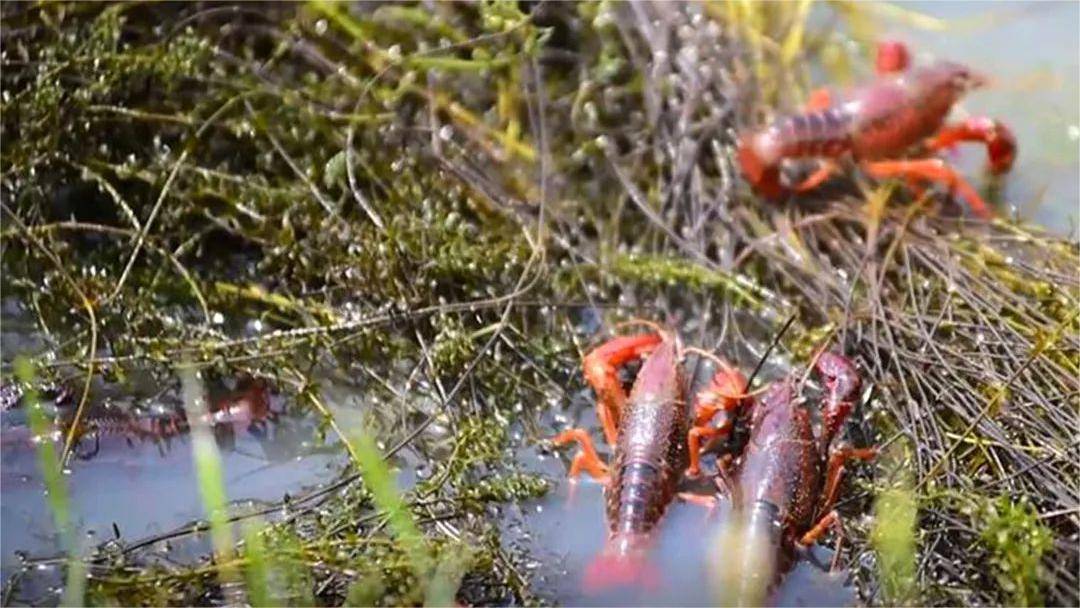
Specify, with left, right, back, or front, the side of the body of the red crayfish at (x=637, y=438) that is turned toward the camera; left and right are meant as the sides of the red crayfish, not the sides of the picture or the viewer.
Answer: back

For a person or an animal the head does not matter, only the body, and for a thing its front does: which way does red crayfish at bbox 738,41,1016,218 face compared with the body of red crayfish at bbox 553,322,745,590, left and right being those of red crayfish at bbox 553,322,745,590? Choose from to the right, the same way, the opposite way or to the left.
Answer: to the right

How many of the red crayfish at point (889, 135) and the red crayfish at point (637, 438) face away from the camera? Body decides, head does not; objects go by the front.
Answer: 1

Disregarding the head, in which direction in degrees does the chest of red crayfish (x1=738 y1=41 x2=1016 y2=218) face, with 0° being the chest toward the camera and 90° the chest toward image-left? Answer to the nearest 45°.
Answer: approximately 270°

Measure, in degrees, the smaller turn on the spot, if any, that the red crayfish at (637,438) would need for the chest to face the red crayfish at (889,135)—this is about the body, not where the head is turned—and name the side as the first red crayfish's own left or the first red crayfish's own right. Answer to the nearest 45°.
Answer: approximately 45° to the first red crayfish's own right

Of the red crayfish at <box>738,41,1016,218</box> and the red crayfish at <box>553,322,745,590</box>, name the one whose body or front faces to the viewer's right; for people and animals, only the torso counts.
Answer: the red crayfish at <box>738,41,1016,218</box>

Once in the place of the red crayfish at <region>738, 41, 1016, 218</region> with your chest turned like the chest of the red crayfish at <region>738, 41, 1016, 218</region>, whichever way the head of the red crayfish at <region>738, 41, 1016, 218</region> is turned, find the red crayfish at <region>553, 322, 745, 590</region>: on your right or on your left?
on your right
